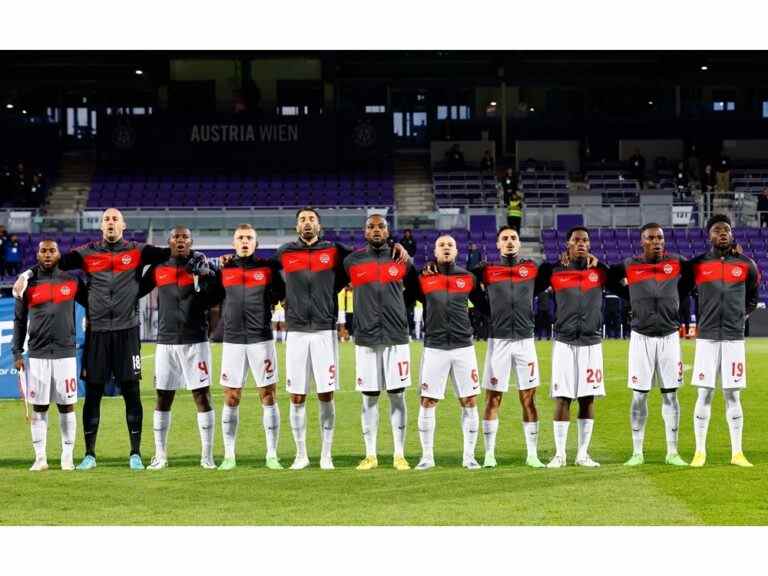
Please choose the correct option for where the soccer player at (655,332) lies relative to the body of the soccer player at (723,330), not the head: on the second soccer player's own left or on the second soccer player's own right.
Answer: on the second soccer player's own right

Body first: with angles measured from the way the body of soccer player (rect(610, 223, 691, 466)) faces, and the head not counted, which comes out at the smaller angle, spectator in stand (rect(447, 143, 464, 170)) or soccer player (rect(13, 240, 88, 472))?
the soccer player

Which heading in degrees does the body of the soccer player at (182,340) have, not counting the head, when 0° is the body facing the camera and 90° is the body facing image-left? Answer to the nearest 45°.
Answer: approximately 0°

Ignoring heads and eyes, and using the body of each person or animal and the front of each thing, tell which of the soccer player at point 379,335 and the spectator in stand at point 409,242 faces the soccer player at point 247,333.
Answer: the spectator in stand

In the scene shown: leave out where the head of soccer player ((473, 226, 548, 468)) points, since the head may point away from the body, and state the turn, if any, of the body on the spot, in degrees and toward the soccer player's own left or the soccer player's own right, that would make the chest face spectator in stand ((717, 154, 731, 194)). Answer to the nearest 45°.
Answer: approximately 180°

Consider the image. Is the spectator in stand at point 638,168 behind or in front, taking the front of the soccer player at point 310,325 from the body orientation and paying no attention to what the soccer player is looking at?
behind

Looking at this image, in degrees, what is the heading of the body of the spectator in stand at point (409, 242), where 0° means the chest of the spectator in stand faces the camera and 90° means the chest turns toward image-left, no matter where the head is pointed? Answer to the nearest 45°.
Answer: approximately 0°

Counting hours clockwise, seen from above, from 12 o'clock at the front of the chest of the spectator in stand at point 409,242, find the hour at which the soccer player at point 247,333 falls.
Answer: The soccer player is roughly at 12 o'clock from the spectator in stand.

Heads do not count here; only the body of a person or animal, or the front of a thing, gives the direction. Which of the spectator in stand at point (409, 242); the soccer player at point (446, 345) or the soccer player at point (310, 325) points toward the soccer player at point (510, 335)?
the spectator in stand

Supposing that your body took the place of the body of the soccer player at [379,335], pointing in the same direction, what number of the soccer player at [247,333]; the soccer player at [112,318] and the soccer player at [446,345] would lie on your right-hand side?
2

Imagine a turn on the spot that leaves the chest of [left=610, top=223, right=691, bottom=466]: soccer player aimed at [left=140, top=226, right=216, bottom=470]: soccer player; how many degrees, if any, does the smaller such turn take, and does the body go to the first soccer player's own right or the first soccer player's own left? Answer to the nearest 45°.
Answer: approximately 90° to the first soccer player's own right

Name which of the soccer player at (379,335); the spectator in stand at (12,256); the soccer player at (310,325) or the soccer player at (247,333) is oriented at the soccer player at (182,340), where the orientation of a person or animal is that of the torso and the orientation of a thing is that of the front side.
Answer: the spectator in stand

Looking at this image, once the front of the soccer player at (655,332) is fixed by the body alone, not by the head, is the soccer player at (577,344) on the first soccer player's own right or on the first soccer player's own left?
on the first soccer player's own right

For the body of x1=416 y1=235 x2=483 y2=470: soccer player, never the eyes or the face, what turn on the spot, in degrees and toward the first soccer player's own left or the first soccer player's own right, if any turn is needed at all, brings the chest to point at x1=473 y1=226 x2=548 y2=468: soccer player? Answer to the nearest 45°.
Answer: approximately 90° to the first soccer player's own left
